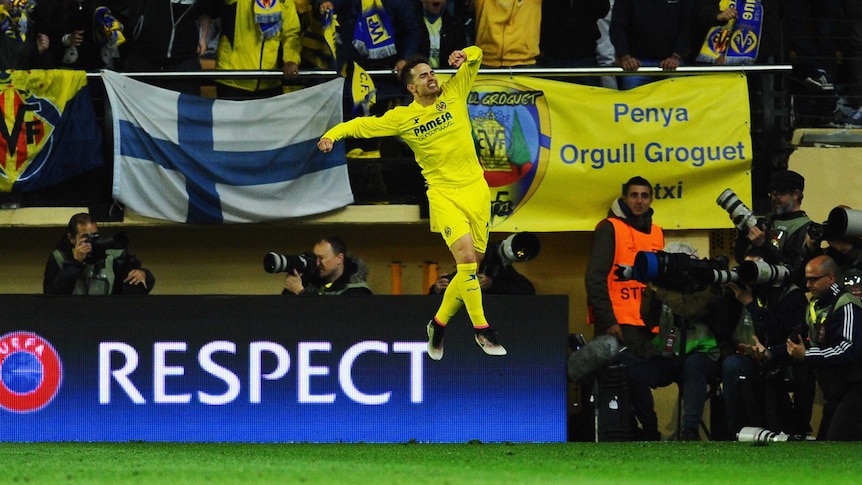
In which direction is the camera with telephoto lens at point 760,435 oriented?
to the viewer's left

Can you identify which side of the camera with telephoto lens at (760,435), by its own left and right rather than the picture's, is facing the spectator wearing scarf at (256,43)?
front

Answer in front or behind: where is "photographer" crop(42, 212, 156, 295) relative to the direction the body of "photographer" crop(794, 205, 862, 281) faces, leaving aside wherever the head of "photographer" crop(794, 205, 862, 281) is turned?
in front

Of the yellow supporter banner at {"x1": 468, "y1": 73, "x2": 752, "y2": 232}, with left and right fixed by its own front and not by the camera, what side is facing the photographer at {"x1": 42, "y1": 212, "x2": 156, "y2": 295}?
right

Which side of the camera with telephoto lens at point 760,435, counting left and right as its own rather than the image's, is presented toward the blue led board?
front

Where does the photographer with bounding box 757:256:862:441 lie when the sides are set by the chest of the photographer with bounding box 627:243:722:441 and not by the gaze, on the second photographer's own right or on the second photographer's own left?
on the second photographer's own left

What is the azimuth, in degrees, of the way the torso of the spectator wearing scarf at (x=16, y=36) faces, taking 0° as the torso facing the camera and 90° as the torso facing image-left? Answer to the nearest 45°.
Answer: approximately 0°

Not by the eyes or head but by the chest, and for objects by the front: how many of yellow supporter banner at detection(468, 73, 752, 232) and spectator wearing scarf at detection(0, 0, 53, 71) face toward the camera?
2

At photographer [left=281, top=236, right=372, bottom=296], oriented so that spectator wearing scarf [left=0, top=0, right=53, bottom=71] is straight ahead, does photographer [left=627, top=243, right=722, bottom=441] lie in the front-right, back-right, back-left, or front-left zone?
back-right

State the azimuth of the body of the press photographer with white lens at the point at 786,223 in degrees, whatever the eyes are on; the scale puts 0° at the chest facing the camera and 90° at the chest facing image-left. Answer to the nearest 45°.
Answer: approximately 45°

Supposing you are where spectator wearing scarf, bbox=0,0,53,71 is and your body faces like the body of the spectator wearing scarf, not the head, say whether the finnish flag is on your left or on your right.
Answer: on your left

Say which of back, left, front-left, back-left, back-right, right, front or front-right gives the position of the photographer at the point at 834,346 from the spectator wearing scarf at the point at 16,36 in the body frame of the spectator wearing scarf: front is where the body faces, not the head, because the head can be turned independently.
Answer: front-left

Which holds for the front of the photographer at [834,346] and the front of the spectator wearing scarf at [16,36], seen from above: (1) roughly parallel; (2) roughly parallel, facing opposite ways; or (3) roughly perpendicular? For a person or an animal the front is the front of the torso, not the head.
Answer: roughly perpendicular

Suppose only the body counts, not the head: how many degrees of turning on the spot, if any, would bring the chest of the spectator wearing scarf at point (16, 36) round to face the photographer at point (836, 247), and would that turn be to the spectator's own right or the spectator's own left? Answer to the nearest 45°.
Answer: approximately 45° to the spectator's own left

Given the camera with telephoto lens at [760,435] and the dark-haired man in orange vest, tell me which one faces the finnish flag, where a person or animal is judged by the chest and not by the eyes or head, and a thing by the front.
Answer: the camera with telephoto lens
